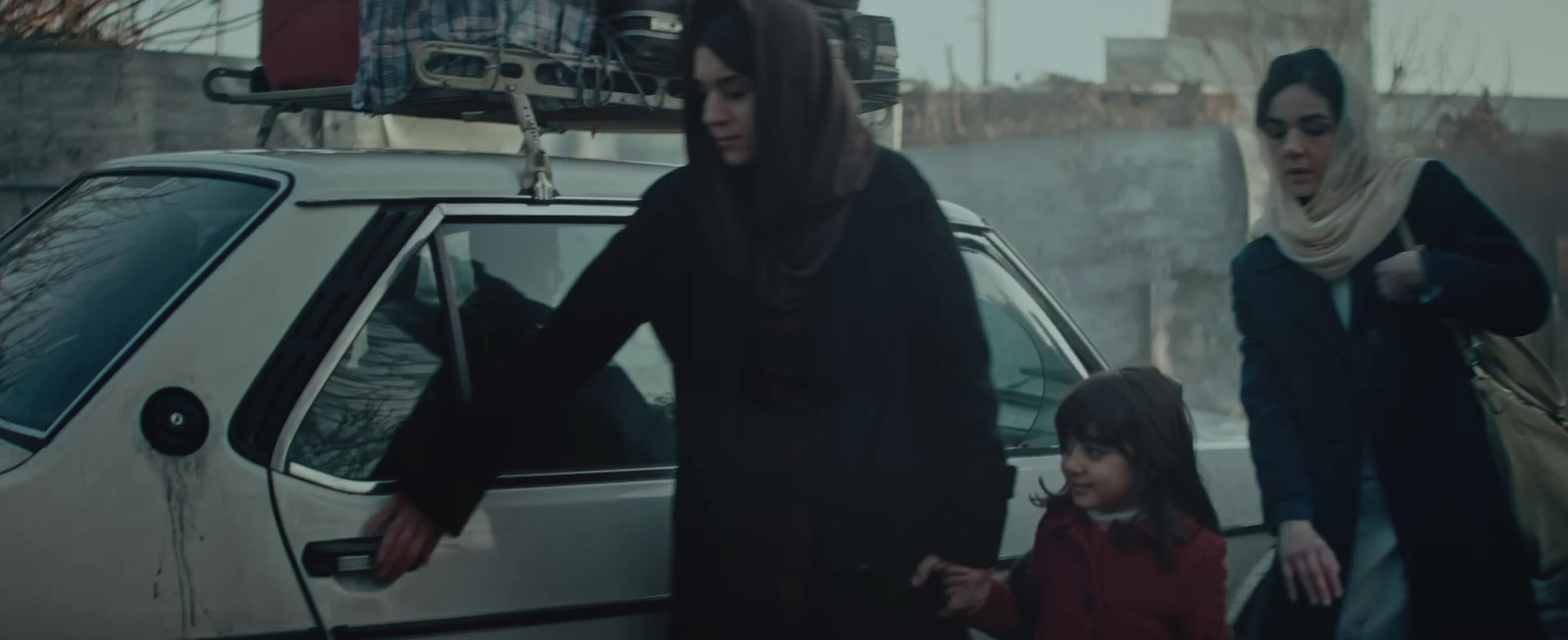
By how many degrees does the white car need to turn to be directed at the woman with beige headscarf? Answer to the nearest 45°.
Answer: approximately 45° to its right

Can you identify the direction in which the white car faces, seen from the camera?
facing away from the viewer and to the right of the viewer

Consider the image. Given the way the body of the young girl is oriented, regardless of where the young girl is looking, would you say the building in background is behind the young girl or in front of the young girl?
behind

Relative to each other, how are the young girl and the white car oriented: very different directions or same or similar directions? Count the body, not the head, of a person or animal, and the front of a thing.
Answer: very different directions

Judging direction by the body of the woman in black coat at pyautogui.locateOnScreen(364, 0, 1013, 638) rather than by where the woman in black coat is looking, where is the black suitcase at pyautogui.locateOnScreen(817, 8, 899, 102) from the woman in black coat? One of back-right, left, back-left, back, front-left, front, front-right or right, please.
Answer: back-right

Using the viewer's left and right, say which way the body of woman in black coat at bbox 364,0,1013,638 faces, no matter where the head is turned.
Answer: facing the viewer and to the left of the viewer

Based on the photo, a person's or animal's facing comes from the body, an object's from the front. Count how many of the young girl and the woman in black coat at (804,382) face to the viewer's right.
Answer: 0

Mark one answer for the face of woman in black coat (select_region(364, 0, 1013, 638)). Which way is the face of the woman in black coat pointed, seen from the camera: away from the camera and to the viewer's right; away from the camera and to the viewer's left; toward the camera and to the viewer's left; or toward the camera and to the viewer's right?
toward the camera and to the viewer's left

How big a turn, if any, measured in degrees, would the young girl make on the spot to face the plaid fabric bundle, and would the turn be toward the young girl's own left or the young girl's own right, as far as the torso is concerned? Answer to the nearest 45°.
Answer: approximately 45° to the young girl's own right

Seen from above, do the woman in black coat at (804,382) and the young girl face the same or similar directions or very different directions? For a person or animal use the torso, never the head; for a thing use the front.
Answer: same or similar directions
